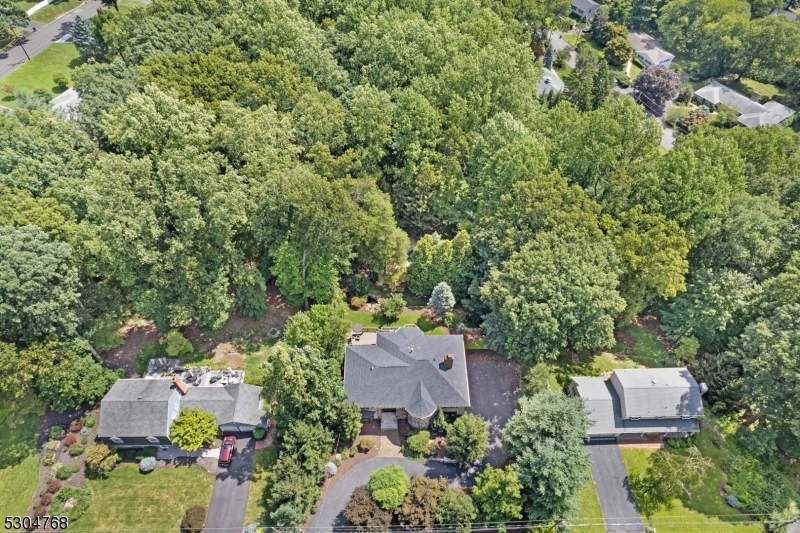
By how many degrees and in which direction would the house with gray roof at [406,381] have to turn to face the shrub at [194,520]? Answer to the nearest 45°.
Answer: approximately 45° to its right

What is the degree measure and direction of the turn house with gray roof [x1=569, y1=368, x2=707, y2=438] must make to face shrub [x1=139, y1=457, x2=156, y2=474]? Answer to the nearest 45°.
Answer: approximately 45° to its right

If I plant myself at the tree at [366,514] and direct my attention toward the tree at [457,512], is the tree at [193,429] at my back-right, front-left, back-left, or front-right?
back-left

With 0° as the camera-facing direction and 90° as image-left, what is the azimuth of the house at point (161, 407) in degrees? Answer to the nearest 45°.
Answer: approximately 0°

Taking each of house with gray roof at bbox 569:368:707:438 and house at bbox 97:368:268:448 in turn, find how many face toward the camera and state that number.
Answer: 2

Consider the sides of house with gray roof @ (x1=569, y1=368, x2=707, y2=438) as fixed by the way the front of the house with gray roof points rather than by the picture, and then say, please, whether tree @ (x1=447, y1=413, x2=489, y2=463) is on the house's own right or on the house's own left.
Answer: on the house's own right

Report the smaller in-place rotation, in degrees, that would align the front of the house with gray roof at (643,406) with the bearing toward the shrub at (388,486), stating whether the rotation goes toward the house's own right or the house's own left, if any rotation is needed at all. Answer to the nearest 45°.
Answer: approximately 45° to the house's own right
